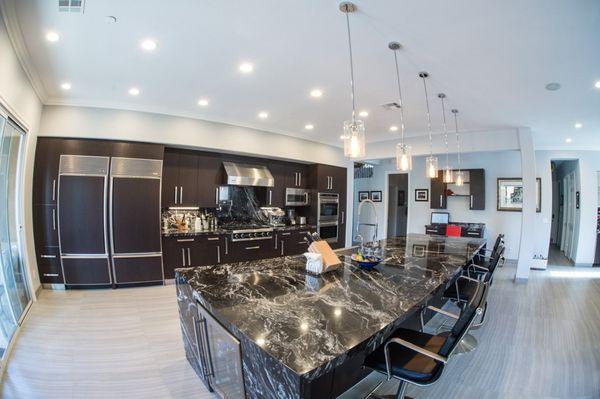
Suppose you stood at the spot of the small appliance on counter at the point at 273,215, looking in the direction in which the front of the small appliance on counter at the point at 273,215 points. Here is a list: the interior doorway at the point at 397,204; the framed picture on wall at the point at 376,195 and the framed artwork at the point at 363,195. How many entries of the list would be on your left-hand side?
3

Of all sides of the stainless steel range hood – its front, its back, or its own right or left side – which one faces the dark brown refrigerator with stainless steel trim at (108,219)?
right

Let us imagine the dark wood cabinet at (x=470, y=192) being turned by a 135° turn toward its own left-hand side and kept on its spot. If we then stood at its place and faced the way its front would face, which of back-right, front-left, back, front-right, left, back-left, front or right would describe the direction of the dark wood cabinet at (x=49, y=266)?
back

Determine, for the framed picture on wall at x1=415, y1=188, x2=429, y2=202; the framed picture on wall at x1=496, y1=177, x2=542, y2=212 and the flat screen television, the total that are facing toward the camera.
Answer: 3

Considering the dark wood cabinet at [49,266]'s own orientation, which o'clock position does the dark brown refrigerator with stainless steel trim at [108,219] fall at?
The dark brown refrigerator with stainless steel trim is roughly at 10 o'clock from the dark wood cabinet.

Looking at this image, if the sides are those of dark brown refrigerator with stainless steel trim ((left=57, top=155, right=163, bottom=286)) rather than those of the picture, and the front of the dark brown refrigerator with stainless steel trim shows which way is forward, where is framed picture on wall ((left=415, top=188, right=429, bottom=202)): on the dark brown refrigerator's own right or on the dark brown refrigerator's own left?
on the dark brown refrigerator's own left

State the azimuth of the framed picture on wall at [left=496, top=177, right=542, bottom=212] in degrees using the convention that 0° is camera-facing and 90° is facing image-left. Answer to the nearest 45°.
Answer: approximately 0°

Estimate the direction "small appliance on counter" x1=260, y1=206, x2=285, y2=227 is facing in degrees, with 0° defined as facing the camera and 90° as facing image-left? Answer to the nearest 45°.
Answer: approximately 315°

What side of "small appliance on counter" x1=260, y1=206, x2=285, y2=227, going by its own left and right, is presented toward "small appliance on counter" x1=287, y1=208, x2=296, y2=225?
left
